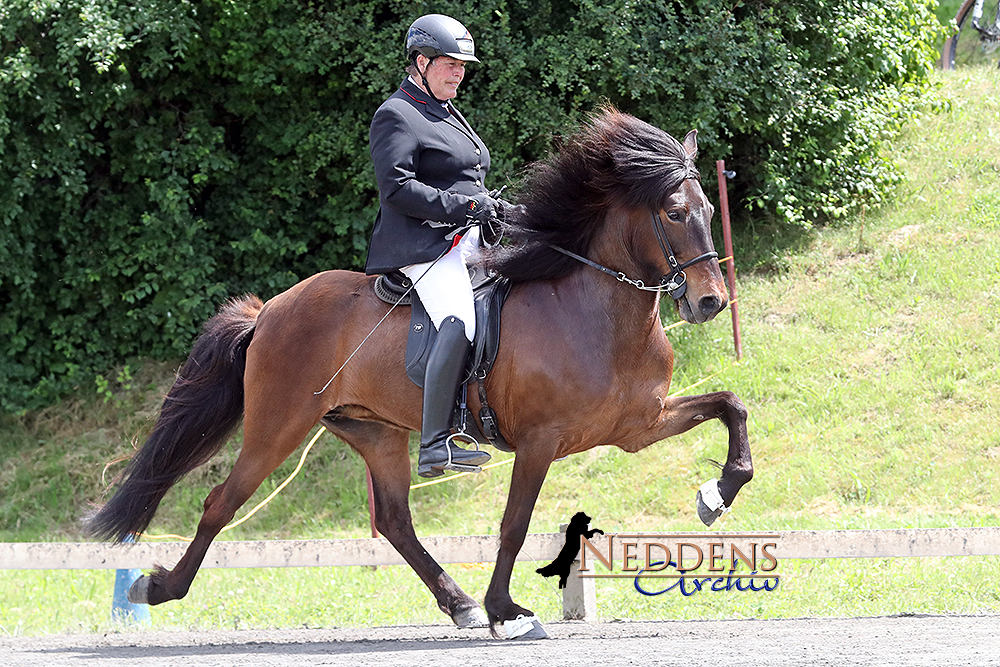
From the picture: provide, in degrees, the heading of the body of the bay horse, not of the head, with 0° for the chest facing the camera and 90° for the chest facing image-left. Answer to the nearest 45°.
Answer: approximately 270°
